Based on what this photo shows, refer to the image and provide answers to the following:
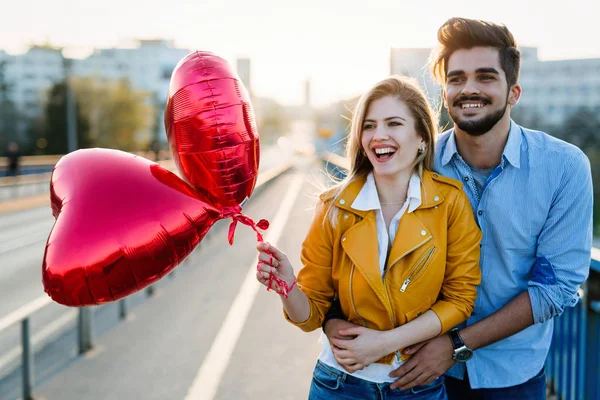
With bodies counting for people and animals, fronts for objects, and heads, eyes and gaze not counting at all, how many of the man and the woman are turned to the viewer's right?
0

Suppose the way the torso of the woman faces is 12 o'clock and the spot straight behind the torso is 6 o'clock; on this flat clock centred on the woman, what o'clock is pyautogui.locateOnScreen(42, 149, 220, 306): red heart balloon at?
The red heart balloon is roughly at 2 o'clock from the woman.

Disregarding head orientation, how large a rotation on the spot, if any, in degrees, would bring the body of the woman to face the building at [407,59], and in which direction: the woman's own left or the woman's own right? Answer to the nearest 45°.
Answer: approximately 180°

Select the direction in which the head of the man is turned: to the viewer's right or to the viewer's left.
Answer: to the viewer's left

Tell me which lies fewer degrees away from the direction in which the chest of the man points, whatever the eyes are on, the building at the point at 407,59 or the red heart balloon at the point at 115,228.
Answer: the red heart balloon
